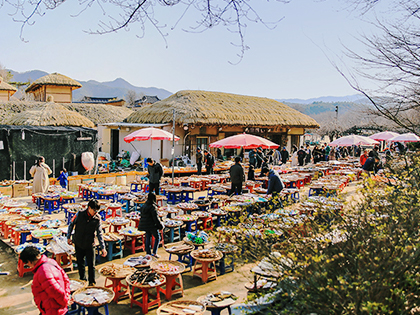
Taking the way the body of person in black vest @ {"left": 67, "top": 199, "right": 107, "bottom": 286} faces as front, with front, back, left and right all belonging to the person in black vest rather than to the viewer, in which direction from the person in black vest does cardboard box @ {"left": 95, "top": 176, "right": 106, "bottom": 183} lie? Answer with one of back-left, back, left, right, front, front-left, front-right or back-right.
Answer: back-left

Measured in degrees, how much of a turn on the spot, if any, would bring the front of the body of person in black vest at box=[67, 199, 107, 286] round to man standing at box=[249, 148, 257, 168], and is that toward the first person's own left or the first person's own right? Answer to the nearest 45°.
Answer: approximately 90° to the first person's own left

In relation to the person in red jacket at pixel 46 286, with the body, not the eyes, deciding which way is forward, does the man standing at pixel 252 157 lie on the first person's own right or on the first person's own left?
on the first person's own right
